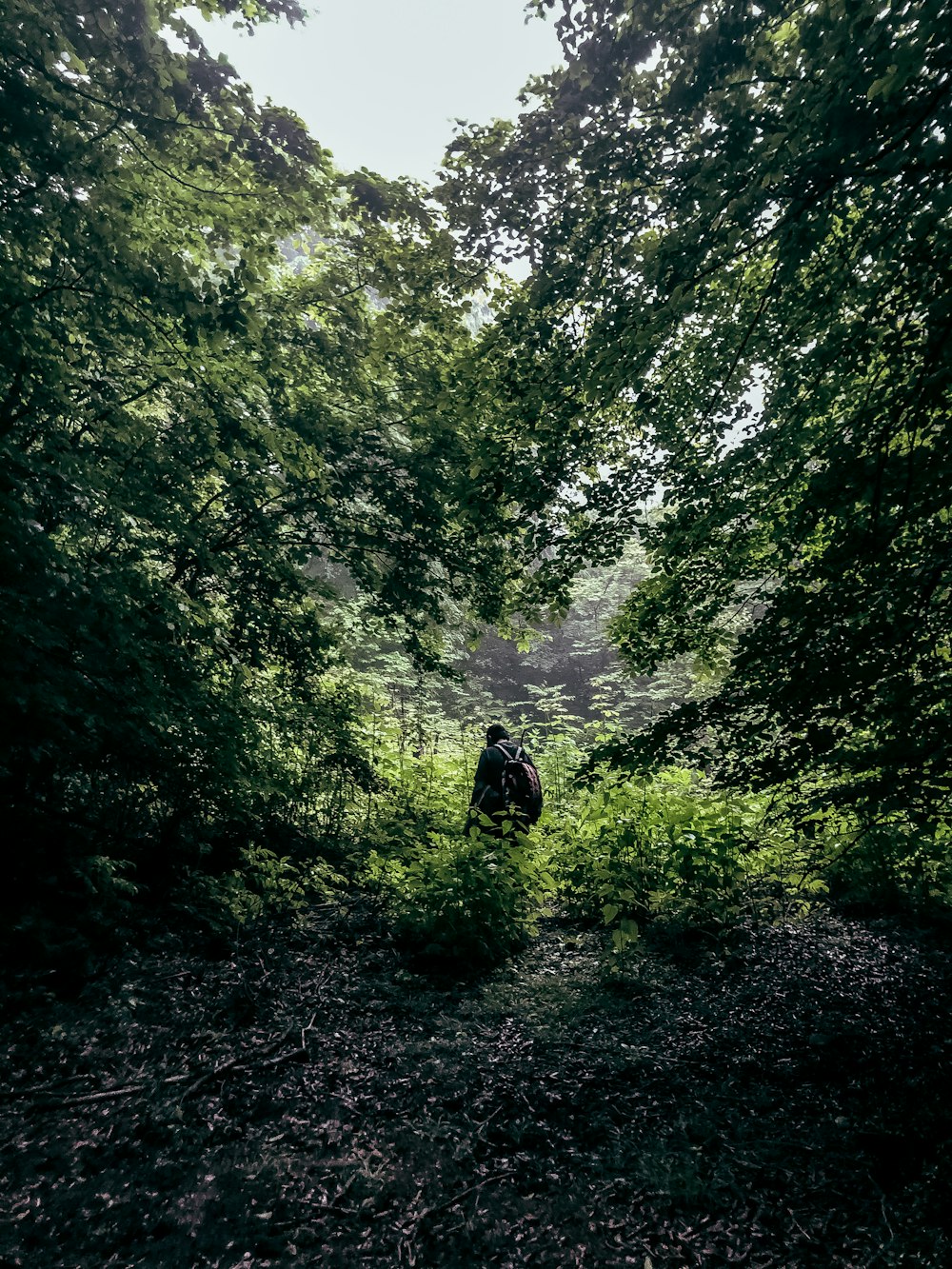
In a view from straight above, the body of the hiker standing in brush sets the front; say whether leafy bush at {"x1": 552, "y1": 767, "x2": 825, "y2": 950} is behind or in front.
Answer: behind

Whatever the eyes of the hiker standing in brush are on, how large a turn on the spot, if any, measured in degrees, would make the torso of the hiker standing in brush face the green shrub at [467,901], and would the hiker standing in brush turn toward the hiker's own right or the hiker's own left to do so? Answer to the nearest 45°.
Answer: approximately 135° to the hiker's own left

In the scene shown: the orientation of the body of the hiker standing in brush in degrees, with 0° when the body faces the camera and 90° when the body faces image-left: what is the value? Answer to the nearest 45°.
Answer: approximately 135°
